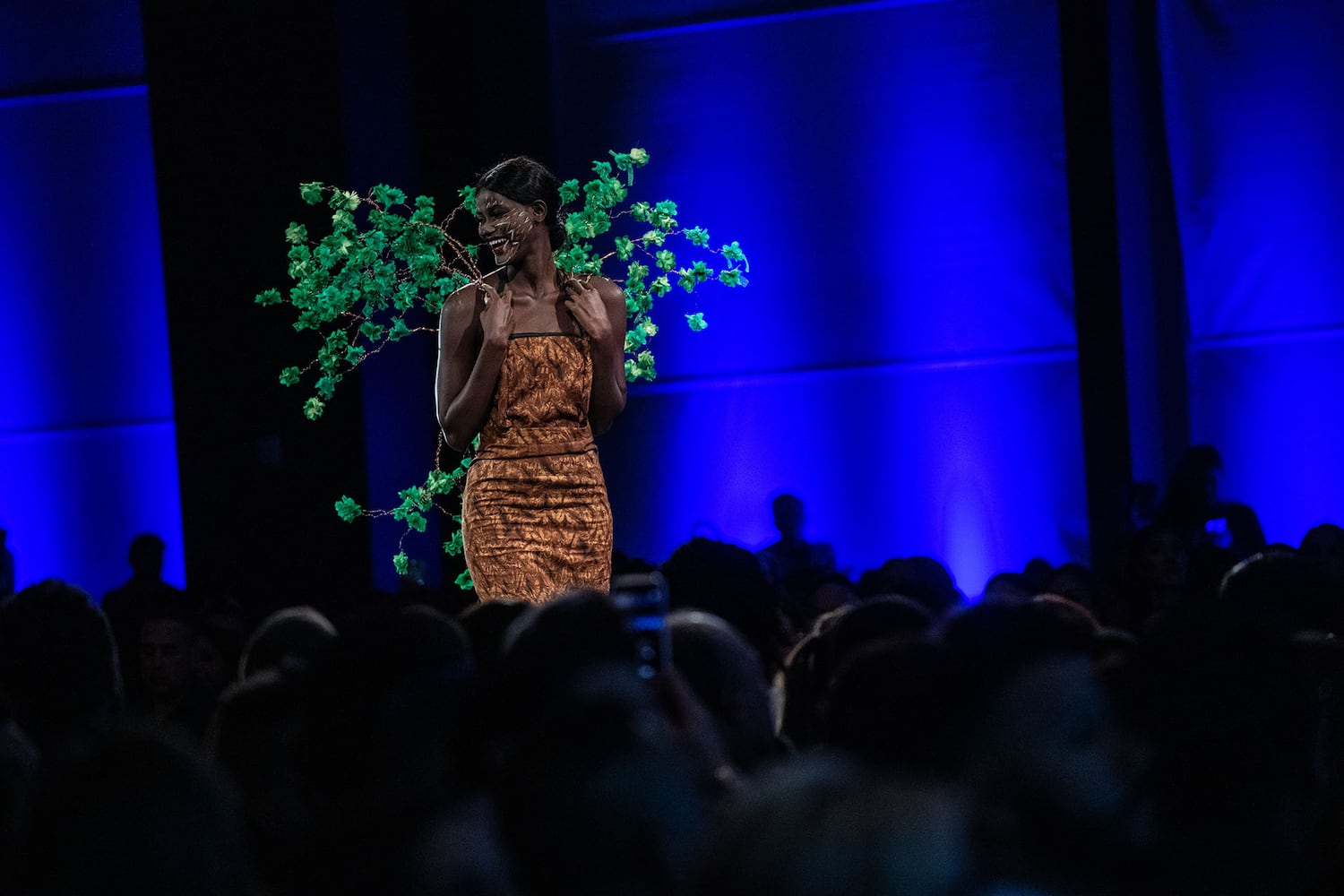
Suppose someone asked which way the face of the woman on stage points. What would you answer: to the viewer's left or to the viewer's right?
to the viewer's left

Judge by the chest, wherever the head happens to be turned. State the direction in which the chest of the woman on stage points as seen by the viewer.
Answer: toward the camera
